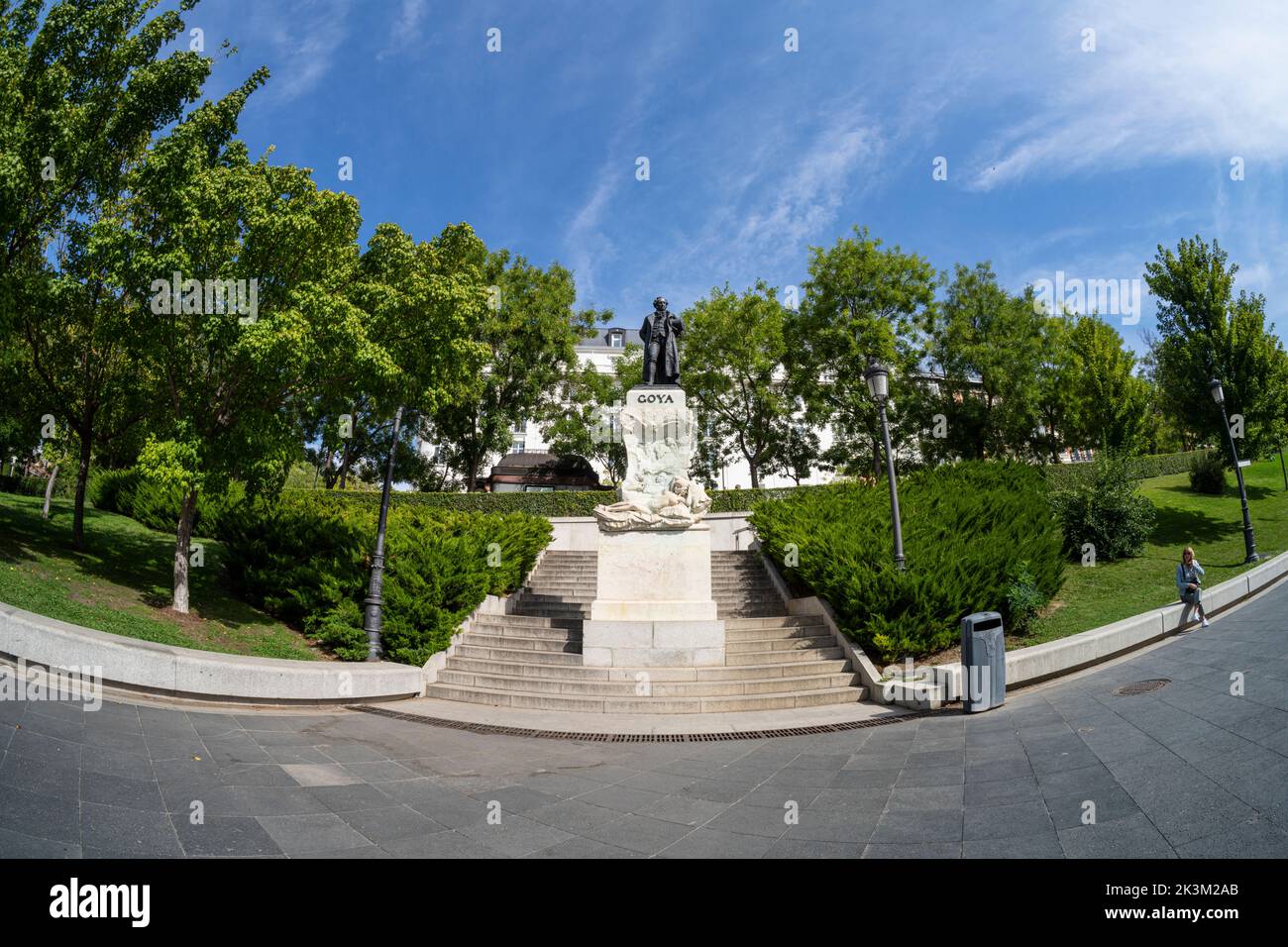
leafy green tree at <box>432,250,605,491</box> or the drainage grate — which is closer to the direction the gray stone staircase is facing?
the drainage grate

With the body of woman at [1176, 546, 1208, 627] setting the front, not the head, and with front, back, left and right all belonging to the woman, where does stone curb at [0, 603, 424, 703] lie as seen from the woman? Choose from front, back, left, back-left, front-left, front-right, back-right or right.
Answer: right

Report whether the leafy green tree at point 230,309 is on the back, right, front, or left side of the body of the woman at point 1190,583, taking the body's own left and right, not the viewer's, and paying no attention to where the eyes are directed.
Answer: right

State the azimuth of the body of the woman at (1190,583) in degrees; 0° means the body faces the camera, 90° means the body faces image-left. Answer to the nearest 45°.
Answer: approximately 315°

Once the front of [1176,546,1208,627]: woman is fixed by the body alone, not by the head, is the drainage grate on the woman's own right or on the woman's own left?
on the woman's own right

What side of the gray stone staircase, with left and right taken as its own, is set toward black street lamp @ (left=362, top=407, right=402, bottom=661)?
right

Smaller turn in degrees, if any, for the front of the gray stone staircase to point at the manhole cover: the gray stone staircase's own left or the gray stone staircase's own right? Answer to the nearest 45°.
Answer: approximately 45° to the gray stone staircase's own left

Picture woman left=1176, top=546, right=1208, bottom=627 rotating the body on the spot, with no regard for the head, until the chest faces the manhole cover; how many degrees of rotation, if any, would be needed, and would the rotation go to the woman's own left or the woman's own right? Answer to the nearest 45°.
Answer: approximately 45° to the woman's own right

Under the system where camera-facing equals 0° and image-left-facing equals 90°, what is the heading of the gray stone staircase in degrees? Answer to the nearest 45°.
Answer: approximately 0°

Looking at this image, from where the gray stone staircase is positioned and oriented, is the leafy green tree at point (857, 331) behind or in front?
behind

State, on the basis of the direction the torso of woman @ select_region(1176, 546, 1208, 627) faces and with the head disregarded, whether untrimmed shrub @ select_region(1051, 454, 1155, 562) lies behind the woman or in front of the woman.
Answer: behind
